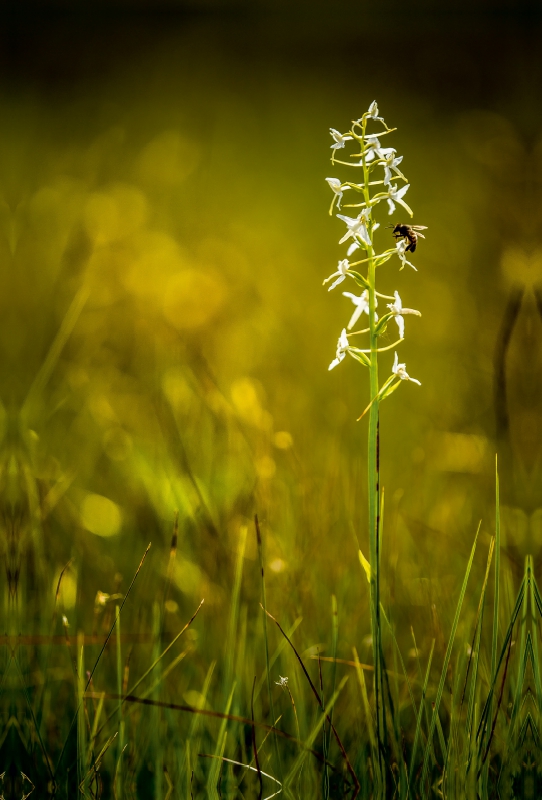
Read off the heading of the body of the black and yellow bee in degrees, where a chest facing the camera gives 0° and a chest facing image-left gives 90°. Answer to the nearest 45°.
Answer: approximately 90°
